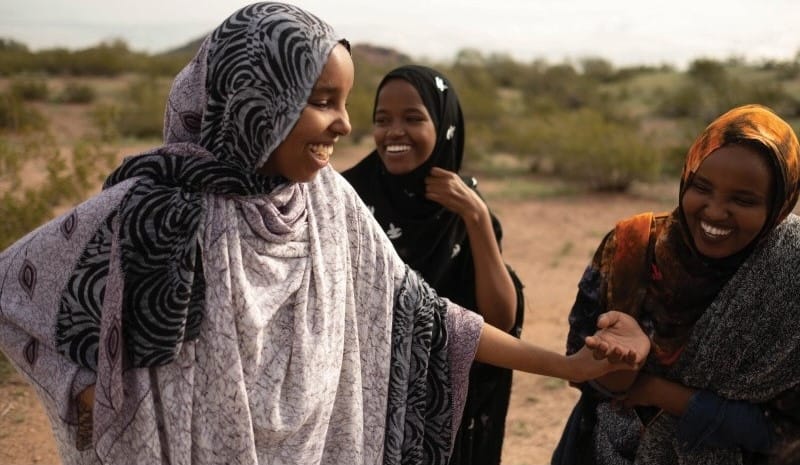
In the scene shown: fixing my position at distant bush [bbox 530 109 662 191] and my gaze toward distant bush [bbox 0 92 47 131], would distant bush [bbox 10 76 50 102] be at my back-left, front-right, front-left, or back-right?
front-right

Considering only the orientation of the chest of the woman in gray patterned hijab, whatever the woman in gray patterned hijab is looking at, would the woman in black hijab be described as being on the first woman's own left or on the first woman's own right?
on the first woman's own left

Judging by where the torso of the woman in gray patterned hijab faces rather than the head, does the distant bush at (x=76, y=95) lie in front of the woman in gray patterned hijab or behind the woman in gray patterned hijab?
behind

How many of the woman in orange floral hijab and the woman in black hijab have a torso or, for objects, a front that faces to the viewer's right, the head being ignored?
0

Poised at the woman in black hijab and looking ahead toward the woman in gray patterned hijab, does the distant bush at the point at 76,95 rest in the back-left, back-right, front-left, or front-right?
back-right

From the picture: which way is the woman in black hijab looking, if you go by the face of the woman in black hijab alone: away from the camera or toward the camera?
toward the camera

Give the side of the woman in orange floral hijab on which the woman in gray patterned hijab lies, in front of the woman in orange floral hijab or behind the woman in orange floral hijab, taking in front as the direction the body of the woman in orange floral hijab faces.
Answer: in front

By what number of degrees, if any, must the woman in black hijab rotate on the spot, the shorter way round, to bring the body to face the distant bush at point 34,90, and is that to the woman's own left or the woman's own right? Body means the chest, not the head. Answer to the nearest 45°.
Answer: approximately 90° to the woman's own right

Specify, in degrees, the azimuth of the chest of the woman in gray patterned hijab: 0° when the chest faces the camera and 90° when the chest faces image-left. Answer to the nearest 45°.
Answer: approximately 315°

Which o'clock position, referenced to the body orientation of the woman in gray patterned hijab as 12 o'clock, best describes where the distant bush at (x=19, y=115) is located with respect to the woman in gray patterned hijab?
The distant bush is roughly at 7 o'clock from the woman in gray patterned hijab.

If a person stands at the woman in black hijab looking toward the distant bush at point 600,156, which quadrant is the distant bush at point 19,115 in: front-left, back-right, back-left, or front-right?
front-left

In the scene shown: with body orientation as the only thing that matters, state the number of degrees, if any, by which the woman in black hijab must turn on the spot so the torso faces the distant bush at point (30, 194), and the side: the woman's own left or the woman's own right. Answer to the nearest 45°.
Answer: approximately 90° to the woman's own right

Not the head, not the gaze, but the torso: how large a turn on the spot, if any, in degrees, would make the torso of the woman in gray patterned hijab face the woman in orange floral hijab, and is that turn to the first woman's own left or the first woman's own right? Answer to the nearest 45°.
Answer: approximately 45° to the first woman's own left

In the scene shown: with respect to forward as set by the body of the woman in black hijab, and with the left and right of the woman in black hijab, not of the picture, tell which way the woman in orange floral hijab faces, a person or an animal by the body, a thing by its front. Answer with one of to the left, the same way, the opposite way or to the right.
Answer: the same way
